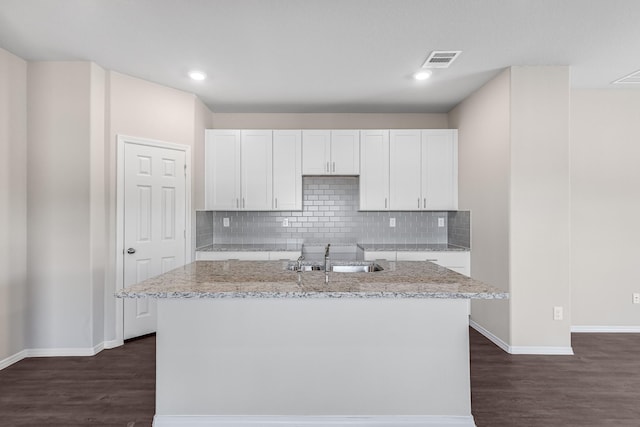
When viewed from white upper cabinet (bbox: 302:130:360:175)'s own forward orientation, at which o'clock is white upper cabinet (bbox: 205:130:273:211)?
white upper cabinet (bbox: 205:130:273:211) is roughly at 3 o'clock from white upper cabinet (bbox: 302:130:360:175).

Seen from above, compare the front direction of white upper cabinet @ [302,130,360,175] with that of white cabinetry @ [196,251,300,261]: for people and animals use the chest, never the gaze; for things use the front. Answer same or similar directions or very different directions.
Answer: same or similar directions

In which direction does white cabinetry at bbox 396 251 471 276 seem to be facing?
toward the camera

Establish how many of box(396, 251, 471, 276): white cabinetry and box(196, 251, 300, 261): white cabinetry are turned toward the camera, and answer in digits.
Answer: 2

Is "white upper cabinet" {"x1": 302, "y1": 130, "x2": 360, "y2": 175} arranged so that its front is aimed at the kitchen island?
yes

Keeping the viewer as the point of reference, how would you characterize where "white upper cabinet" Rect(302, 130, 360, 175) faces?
facing the viewer

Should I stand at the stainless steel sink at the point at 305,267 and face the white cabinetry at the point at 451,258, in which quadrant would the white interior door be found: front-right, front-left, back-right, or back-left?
back-left

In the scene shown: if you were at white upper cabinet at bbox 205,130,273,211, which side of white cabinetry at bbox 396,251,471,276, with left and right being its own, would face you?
right

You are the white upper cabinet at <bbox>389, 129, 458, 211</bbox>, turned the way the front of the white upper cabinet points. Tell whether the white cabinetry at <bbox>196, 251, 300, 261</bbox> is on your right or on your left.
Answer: on your right

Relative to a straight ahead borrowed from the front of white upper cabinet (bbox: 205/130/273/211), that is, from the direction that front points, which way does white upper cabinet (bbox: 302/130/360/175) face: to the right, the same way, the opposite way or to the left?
the same way

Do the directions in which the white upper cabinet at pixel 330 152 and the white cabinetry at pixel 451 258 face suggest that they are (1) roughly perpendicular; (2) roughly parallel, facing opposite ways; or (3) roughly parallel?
roughly parallel

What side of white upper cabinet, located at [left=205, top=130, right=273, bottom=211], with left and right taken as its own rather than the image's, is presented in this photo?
front

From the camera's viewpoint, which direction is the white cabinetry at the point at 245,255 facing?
toward the camera
